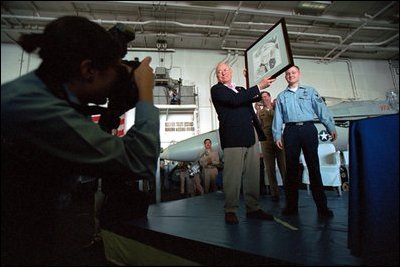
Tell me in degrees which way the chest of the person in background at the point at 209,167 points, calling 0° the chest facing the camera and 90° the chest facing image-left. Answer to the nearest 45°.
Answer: approximately 0°

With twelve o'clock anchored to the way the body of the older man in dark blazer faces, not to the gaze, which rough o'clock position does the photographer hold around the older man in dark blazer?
The photographer is roughly at 2 o'clock from the older man in dark blazer.

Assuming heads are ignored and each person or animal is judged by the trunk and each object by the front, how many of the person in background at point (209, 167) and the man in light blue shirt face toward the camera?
2

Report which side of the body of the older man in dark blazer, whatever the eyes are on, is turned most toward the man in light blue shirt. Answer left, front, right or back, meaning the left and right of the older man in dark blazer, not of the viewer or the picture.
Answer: left

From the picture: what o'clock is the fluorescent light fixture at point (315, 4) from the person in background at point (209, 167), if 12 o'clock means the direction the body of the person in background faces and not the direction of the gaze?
The fluorescent light fixture is roughly at 10 o'clock from the person in background.

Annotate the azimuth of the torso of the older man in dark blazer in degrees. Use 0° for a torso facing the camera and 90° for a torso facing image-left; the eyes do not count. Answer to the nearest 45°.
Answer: approximately 315°

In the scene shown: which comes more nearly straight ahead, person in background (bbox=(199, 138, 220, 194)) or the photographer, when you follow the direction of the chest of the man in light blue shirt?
the photographer

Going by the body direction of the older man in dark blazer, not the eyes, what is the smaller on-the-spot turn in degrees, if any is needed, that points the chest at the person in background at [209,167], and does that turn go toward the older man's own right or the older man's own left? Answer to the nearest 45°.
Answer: approximately 135° to the older man's own left

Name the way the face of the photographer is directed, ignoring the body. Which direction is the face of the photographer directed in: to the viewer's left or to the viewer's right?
to the viewer's right

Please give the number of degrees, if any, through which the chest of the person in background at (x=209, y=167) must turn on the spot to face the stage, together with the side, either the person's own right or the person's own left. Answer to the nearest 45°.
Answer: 0° — they already face it

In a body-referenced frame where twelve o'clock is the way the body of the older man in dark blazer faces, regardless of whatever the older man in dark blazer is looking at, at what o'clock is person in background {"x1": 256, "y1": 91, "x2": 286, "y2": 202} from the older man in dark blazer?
The person in background is roughly at 8 o'clock from the older man in dark blazer.
